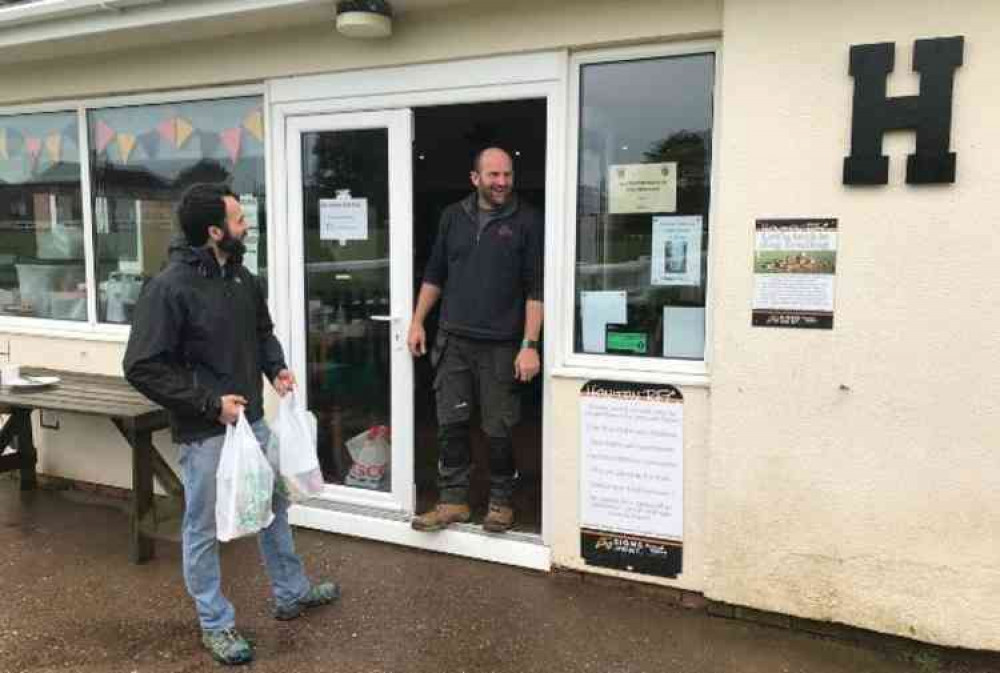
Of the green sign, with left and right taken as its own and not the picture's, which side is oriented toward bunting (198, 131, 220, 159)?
right

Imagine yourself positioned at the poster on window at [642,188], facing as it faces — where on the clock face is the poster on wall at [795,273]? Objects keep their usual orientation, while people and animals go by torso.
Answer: the poster on wall at [795,273] is roughly at 10 o'clock from the poster on window at [642,188].

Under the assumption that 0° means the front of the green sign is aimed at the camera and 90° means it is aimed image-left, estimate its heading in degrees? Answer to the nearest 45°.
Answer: approximately 0°

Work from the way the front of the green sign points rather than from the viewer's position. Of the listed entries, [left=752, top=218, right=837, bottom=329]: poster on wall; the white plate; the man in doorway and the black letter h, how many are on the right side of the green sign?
2

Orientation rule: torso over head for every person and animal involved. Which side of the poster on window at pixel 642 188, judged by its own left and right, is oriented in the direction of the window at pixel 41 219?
right

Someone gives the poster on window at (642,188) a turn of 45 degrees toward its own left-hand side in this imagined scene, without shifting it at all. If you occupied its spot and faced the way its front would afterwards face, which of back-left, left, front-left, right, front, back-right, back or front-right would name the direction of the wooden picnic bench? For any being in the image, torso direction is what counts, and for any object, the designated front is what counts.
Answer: back-right

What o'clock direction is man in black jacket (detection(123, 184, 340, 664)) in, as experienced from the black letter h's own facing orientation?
The man in black jacket is roughly at 2 o'clock from the black letter h.

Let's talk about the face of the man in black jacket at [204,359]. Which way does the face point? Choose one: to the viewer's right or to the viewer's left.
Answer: to the viewer's right

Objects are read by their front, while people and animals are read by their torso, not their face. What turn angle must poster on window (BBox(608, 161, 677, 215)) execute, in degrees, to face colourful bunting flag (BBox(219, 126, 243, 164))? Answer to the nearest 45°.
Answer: approximately 90° to its right
